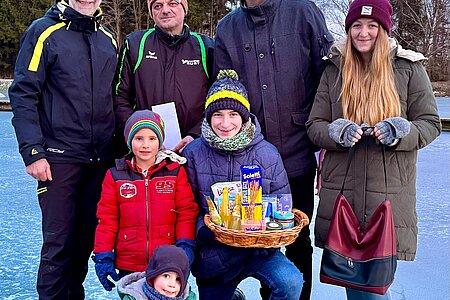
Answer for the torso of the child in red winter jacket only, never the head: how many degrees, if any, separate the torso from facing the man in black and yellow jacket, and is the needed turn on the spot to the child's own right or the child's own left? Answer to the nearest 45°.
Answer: approximately 135° to the child's own right

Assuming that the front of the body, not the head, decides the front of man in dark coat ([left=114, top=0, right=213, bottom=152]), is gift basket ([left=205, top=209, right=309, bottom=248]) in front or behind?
in front

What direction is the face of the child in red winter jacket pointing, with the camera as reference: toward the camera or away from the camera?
toward the camera

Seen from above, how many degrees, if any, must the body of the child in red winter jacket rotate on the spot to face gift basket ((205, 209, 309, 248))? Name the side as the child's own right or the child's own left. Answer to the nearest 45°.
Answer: approximately 45° to the child's own left

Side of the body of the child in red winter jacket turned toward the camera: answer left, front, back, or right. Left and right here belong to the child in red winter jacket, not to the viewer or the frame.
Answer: front

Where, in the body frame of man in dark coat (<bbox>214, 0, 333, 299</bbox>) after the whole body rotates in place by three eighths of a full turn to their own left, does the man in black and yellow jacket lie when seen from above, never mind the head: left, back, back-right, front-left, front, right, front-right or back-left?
back

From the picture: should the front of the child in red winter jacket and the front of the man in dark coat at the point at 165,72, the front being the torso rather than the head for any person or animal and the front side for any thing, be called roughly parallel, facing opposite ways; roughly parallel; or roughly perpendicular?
roughly parallel

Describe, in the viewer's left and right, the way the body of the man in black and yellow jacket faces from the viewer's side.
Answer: facing the viewer and to the right of the viewer

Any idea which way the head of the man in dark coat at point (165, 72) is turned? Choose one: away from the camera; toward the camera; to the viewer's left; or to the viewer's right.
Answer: toward the camera

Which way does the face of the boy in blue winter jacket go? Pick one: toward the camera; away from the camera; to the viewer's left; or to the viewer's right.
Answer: toward the camera

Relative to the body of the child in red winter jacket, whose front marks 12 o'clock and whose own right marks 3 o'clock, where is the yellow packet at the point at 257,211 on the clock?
The yellow packet is roughly at 10 o'clock from the child in red winter jacket.

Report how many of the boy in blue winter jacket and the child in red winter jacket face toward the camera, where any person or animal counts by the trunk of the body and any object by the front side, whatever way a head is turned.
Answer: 2

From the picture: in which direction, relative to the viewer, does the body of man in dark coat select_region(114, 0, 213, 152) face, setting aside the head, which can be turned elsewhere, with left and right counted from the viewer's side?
facing the viewer
